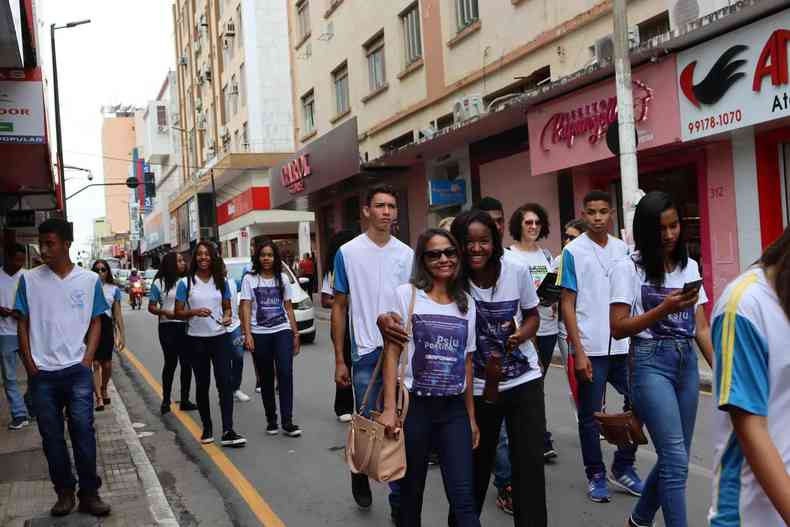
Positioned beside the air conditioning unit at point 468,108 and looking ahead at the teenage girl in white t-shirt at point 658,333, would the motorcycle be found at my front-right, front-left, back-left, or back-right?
back-right

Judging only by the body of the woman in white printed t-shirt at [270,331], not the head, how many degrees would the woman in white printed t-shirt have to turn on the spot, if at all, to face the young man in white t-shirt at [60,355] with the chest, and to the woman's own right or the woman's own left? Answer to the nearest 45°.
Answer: approximately 45° to the woman's own right

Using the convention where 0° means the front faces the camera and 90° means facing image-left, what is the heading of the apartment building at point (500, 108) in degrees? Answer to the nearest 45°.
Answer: approximately 45°

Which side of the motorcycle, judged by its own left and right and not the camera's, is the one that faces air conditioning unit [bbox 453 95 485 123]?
front

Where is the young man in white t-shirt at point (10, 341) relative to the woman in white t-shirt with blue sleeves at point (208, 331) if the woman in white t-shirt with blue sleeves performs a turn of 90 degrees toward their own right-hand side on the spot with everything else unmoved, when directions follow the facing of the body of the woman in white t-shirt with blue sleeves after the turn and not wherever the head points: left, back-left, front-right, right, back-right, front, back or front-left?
front-right

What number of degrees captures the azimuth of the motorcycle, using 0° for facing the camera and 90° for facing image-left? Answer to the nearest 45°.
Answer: approximately 0°
